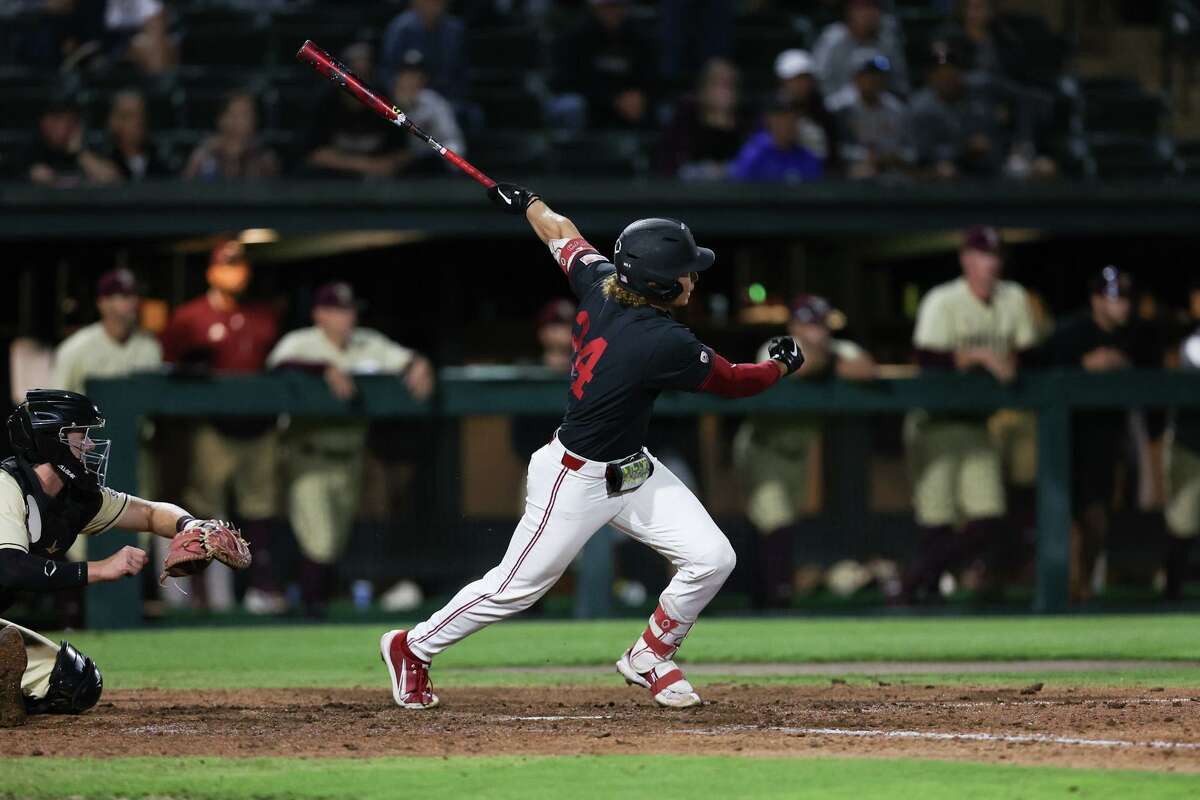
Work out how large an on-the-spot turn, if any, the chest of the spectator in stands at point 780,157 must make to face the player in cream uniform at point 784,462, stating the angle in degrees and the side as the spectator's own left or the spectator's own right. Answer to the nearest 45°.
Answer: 0° — they already face them

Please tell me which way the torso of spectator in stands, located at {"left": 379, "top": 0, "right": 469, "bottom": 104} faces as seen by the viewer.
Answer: toward the camera

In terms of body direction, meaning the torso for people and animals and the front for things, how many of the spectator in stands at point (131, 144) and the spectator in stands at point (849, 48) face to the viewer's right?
0

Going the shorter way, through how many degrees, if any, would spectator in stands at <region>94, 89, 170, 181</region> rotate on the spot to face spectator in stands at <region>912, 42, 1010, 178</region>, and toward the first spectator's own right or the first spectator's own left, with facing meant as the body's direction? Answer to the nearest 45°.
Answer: approximately 90° to the first spectator's own left

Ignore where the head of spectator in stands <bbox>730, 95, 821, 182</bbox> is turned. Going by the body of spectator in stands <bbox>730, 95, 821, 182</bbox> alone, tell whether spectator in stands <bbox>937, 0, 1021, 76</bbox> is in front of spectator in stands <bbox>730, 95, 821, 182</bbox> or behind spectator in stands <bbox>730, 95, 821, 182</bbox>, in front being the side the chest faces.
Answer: behind

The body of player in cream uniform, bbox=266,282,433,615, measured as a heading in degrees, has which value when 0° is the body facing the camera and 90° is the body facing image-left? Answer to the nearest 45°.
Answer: approximately 0°

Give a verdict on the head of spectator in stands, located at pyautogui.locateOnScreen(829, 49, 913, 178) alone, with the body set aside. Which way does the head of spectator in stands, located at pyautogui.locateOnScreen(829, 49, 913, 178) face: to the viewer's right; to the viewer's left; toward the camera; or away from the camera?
toward the camera

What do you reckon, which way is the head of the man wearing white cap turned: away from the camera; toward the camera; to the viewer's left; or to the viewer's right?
toward the camera

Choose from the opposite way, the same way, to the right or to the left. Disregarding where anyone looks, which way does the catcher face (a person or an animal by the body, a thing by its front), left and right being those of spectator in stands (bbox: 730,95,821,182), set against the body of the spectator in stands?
to the left

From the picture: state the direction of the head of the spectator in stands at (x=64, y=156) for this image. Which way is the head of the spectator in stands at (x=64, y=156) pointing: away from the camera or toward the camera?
toward the camera

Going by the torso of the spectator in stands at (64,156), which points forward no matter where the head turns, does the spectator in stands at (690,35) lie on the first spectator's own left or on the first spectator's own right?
on the first spectator's own left

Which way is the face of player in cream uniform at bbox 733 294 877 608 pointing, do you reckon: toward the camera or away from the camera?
toward the camera

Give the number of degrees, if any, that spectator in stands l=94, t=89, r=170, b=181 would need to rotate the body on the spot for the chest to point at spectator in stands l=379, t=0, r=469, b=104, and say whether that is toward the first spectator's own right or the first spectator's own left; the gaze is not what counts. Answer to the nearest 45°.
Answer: approximately 90° to the first spectator's own left

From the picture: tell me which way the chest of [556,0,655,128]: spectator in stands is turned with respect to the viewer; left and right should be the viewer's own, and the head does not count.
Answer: facing the viewer

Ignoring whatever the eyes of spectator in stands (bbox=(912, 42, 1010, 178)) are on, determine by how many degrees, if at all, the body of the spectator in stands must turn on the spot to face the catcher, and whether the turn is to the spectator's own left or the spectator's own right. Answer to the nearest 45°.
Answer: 0° — they already face them

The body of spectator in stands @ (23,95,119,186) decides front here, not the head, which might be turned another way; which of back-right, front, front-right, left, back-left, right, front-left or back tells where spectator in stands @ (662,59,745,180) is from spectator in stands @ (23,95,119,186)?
left

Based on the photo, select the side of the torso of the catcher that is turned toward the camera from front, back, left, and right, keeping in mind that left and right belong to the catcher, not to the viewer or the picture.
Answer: right

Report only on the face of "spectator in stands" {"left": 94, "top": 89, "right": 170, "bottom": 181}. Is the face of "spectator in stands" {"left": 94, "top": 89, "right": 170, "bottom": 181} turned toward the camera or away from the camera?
toward the camera
